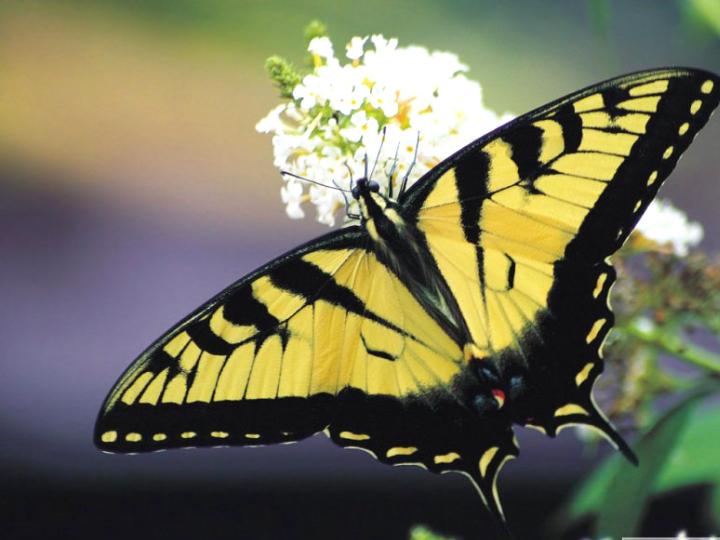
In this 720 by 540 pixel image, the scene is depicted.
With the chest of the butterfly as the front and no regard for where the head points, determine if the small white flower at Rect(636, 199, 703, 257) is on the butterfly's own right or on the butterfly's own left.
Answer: on the butterfly's own right

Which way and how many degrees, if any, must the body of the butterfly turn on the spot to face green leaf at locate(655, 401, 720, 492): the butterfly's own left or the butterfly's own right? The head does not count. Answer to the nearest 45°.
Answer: approximately 90° to the butterfly's own right

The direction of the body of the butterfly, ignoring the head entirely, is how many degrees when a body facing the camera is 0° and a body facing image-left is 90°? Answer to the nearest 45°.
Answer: approximately 135°
